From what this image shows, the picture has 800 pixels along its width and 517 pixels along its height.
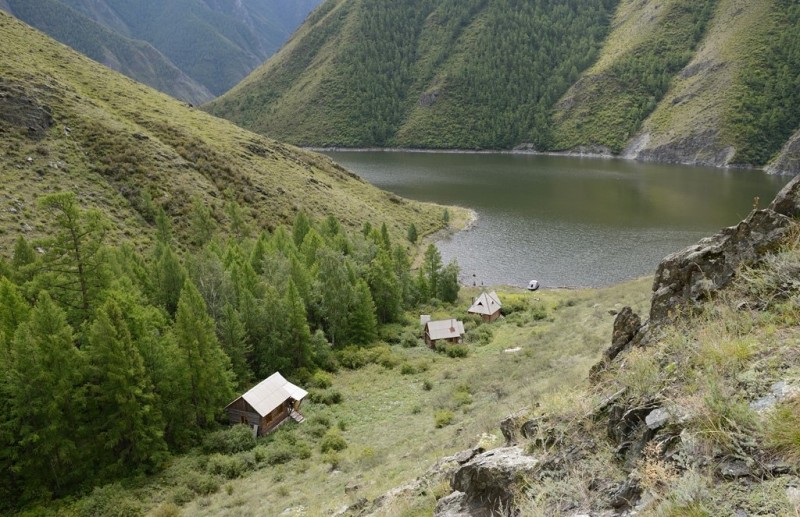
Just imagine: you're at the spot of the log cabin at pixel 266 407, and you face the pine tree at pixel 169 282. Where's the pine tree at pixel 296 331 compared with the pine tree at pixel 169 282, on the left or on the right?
right

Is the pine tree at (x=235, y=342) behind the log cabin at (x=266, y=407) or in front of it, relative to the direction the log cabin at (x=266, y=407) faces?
behind

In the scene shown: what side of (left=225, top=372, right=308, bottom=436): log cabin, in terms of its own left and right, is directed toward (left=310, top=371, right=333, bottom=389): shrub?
left

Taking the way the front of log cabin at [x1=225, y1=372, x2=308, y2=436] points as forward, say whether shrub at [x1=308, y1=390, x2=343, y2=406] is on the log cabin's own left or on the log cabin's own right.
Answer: on the log cabin's own left

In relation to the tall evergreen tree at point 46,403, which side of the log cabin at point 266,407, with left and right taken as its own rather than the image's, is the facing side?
right

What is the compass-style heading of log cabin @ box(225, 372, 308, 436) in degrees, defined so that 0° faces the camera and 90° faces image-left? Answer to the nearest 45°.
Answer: approximately 315°

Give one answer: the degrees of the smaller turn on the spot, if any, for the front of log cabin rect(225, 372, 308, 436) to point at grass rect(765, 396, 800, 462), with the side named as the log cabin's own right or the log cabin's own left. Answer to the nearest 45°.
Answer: approximately 45° to the log cabin's own right

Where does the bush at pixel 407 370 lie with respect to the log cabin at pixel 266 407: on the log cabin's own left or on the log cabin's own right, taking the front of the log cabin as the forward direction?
on the log cabin's own left

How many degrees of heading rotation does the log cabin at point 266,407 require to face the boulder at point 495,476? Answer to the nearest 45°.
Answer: approximately 45° to its right

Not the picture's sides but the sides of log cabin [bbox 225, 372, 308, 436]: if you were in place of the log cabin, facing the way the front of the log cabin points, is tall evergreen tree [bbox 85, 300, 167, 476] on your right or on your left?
on your right

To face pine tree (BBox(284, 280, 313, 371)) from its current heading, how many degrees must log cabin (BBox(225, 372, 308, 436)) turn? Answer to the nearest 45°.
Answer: approximately 135° to its left

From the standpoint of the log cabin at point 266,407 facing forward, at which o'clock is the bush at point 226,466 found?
The bush is roughly at 2 o'clock from the log cabin.
